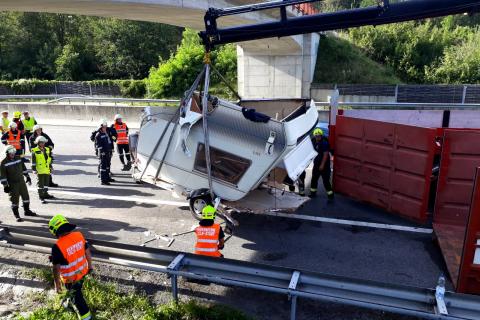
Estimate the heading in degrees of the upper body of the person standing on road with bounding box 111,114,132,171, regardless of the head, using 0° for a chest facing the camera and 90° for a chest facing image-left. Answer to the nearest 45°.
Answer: approximately 0°

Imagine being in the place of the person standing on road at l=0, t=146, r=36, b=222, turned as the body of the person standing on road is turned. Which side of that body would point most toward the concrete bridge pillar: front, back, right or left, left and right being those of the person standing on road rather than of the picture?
left

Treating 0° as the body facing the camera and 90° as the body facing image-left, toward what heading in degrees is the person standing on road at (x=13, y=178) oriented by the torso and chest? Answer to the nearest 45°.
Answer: approximately 315°

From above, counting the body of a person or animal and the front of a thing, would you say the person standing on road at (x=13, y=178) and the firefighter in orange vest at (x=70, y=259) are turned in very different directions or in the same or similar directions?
very different directions
